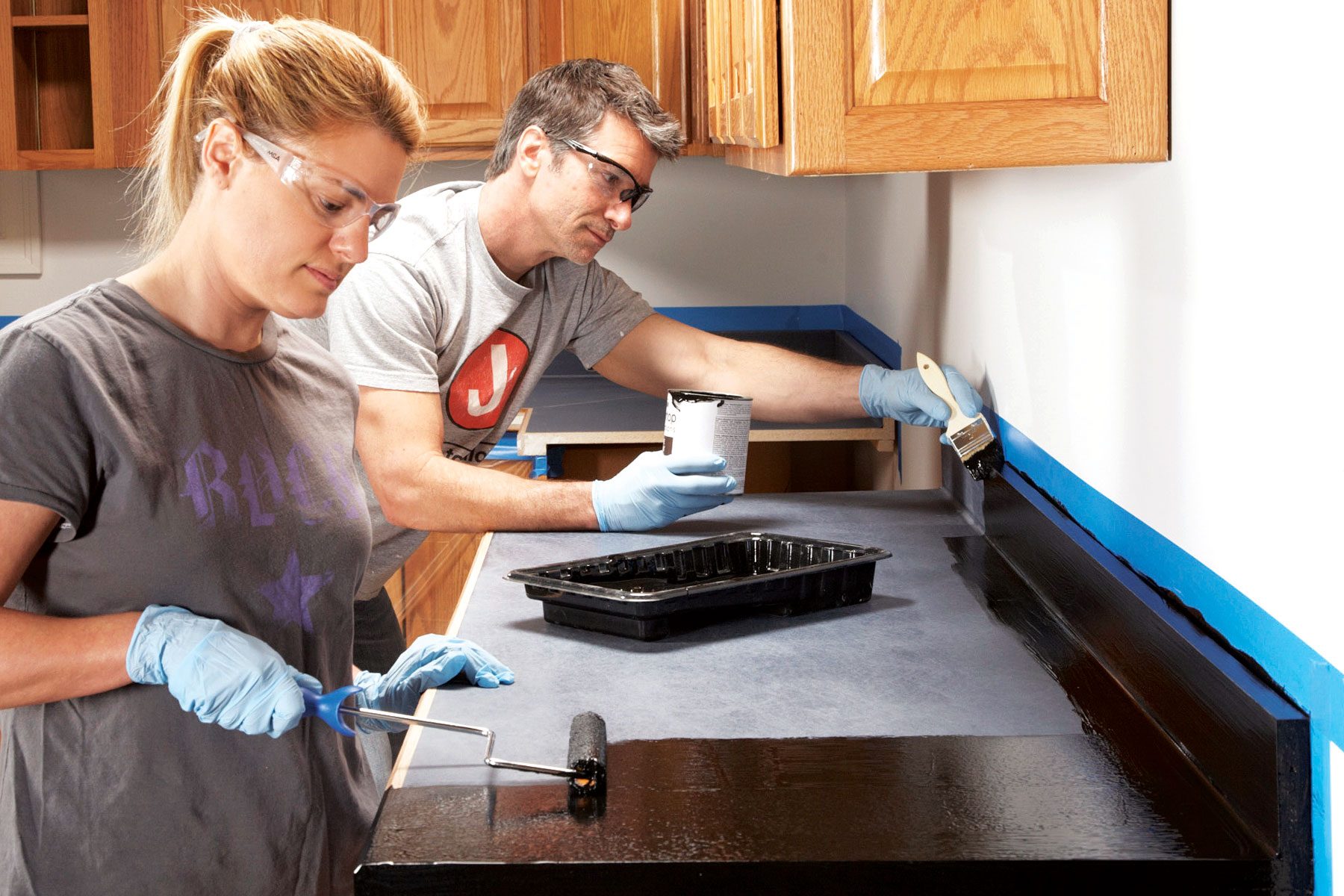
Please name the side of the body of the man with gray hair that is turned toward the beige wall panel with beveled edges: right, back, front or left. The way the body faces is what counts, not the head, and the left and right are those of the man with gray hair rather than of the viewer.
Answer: back

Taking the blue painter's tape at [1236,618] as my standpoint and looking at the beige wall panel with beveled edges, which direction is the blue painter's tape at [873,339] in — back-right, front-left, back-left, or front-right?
front-right

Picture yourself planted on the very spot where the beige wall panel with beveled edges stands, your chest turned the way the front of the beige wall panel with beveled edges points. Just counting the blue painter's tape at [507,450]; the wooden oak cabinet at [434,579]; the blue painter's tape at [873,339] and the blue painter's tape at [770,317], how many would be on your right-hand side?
0

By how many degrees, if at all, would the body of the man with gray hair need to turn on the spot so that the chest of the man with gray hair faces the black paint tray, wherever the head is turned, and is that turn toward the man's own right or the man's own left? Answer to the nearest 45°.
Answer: approximately 45° to the man's own right

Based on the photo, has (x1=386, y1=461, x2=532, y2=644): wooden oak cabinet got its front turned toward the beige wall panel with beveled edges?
no

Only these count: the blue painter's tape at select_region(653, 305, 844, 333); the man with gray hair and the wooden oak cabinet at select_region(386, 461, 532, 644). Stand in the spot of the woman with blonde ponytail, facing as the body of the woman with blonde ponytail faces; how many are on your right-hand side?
0

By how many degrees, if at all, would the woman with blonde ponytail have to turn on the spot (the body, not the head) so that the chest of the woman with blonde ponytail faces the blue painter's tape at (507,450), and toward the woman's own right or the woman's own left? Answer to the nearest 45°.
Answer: approximately 135° to the woman's own left

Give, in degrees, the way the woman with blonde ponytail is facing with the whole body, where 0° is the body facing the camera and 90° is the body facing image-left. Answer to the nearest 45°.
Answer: approximately 315°

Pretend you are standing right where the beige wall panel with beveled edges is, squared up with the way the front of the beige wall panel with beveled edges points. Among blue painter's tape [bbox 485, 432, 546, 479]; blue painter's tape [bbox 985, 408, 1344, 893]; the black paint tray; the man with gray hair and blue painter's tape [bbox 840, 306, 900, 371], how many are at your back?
0

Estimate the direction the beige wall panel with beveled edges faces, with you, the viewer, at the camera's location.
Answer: facing the viewer

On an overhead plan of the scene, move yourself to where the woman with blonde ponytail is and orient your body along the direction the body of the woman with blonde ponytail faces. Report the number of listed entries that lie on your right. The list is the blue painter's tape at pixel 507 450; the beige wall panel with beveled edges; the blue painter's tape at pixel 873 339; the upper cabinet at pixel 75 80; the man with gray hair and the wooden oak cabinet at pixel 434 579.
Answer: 0

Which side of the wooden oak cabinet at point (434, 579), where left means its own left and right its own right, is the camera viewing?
front
